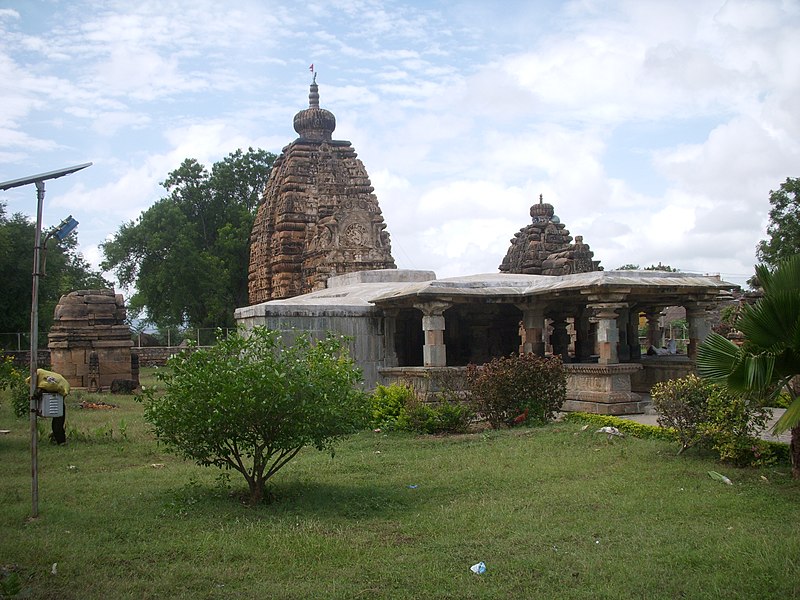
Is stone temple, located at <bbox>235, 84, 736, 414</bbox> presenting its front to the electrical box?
no

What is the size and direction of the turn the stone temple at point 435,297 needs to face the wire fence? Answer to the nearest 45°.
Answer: approximately 180°

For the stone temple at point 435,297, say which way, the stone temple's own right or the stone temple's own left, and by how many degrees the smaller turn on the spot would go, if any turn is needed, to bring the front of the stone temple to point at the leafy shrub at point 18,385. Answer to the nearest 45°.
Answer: approximately 135° to the stone temple's own right

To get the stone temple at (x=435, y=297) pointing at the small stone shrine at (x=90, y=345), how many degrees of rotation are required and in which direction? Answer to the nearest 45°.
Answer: approximately 180°

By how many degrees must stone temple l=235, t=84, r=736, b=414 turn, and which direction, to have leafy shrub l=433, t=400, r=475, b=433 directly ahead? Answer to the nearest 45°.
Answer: approximately 45° to its right

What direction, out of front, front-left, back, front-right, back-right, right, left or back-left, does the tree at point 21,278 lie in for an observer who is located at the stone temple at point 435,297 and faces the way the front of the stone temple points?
back

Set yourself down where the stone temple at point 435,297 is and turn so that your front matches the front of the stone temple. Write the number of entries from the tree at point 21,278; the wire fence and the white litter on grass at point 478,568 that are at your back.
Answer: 2

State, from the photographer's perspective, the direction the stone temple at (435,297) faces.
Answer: facing the viewer and to the right of the viewer

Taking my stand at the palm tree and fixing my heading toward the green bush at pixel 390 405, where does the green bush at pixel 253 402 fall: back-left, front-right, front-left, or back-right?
front-left

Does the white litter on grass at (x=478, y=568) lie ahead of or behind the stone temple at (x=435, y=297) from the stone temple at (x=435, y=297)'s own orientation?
ahead

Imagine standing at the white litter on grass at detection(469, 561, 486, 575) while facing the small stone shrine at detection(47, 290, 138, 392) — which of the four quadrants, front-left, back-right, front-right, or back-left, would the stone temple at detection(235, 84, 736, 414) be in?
front-right

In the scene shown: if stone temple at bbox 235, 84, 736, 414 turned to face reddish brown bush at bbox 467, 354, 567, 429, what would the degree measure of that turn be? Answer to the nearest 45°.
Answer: approximately 45° to its right

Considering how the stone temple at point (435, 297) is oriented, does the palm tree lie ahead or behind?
ahead

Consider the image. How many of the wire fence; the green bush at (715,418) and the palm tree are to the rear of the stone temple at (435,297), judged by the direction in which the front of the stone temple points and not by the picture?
1

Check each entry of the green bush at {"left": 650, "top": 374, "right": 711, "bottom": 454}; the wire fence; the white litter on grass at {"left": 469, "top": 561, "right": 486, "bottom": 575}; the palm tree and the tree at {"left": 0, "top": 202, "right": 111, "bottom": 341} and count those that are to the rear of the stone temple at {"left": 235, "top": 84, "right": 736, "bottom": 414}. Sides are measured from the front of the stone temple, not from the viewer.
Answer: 2
